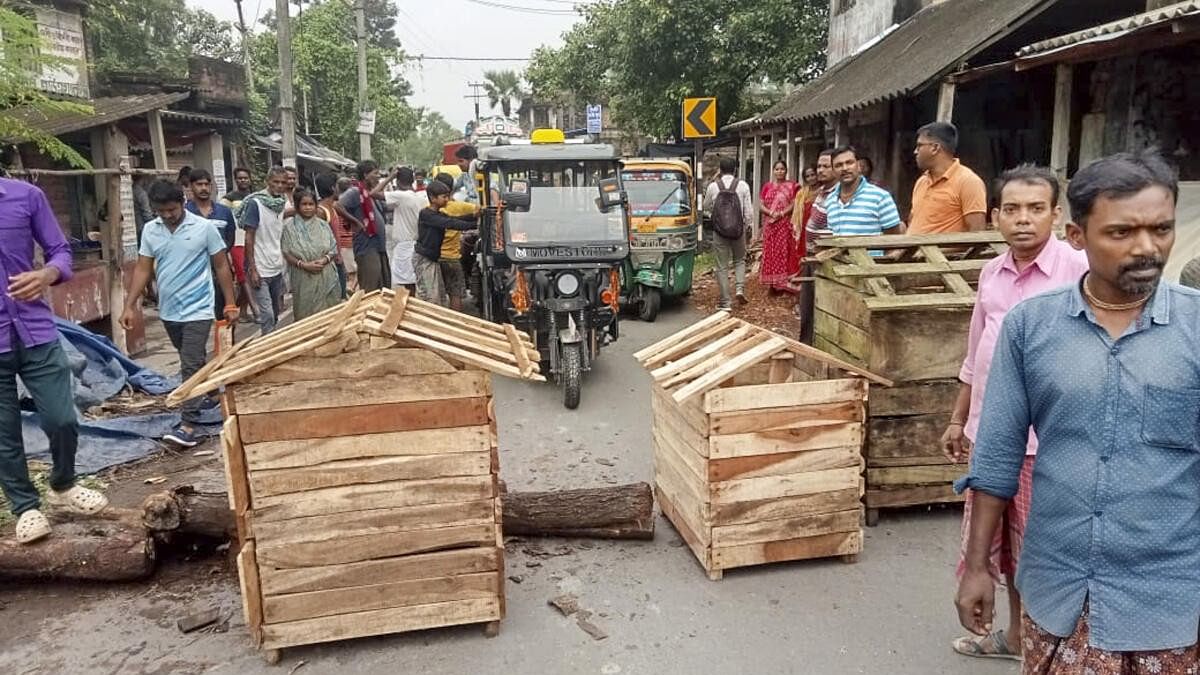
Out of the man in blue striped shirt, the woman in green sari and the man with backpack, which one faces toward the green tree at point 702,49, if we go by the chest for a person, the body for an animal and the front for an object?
the man with backpack

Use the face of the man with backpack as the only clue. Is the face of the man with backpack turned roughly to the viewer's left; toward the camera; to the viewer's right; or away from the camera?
away from the camera

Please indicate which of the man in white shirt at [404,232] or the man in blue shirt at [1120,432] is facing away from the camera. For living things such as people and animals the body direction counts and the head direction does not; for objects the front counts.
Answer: the man in white shirt

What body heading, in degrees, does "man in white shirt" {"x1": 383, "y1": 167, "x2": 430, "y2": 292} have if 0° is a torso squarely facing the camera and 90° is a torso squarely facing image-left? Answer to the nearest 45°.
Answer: approximately 180°

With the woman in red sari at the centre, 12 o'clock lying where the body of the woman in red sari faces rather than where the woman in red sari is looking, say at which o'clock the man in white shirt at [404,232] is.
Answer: The man in white shirt is roughly at 2 o'clock from the woman in red sari.

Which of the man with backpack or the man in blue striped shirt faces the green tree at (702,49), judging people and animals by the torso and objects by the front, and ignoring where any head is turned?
the man with backpack

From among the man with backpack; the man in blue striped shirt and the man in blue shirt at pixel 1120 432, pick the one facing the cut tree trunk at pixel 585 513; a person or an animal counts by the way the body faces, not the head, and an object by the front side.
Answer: the man in blue striped shirt

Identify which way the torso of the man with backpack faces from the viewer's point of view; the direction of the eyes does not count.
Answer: away from the camera

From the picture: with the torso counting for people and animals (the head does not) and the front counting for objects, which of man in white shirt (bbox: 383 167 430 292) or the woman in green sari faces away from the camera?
the man in white shirt

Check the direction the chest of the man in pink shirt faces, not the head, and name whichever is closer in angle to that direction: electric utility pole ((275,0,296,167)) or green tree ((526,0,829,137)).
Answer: the electric utility pole

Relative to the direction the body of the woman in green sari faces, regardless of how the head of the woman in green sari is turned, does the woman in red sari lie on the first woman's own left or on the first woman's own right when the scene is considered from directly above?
on the first woman's own left

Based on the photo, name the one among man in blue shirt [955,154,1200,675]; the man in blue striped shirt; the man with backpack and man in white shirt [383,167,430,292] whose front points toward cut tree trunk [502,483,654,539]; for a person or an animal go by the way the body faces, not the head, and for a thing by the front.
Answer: the man in blue striped shirt

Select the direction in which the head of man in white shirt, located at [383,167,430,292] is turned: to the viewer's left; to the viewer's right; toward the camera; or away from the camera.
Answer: away from the camera

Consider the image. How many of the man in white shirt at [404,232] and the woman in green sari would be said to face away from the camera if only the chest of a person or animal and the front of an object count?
1
